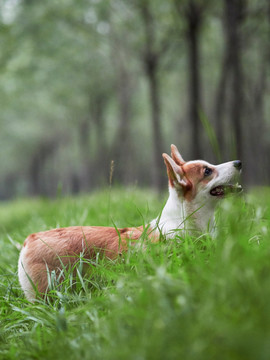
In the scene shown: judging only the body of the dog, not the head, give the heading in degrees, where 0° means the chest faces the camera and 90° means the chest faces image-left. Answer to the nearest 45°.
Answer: approximately 270°

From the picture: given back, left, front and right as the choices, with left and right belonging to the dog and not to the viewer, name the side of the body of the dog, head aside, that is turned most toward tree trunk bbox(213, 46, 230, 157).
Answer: left

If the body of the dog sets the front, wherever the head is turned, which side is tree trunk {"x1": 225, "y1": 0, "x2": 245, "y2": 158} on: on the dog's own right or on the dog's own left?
on the dog's own left

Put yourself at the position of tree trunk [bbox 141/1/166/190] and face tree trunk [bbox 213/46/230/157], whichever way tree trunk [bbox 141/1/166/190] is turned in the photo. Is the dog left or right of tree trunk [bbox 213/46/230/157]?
right
